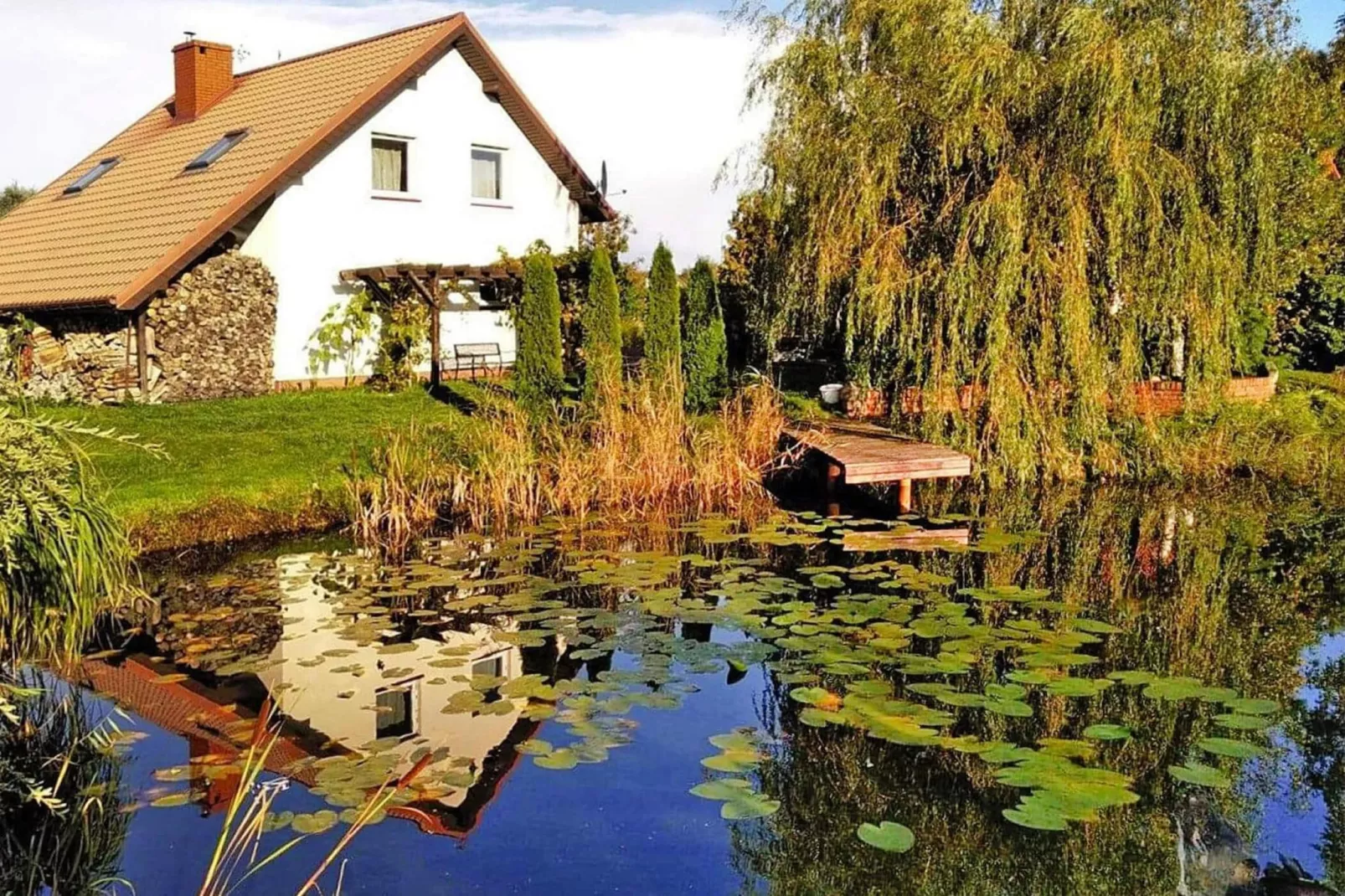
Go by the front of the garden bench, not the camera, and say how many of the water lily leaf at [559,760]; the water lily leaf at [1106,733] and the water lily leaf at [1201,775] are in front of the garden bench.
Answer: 3

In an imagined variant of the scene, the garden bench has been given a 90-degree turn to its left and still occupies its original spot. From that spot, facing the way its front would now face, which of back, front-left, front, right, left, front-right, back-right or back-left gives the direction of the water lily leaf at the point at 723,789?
right

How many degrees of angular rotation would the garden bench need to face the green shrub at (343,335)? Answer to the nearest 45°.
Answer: approximately 45° to its right

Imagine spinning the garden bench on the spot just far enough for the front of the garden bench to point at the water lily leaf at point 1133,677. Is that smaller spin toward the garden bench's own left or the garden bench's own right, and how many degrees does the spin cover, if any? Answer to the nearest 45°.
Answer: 0° — it already faces it

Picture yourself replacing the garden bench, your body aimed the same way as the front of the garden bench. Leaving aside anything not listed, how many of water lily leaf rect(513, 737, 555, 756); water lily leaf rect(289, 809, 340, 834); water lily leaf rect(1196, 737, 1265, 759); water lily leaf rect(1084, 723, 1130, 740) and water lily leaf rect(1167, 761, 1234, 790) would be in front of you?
5

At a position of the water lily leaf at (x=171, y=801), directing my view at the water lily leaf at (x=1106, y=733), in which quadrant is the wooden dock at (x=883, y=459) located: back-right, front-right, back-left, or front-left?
front-left

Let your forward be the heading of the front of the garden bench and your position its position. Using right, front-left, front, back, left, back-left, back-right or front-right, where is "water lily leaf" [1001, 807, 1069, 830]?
front

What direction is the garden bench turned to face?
toward the camera

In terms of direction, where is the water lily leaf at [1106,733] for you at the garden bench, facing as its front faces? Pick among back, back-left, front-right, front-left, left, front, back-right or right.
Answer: front

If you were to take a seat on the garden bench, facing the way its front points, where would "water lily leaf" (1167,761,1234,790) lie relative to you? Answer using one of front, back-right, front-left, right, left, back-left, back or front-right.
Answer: front

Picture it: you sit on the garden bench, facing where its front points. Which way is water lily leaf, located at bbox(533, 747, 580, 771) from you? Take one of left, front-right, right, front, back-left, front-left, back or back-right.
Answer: front

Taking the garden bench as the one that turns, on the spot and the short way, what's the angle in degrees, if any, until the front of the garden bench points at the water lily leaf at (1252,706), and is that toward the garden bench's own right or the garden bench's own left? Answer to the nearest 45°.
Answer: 0° — it already faces it

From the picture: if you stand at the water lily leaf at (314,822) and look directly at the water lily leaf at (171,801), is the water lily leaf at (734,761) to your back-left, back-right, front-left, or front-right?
back-right

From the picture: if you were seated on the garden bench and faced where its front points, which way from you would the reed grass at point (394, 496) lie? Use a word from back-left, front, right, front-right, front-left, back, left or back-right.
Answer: front

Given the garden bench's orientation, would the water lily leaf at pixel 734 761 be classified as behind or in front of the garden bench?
in front
